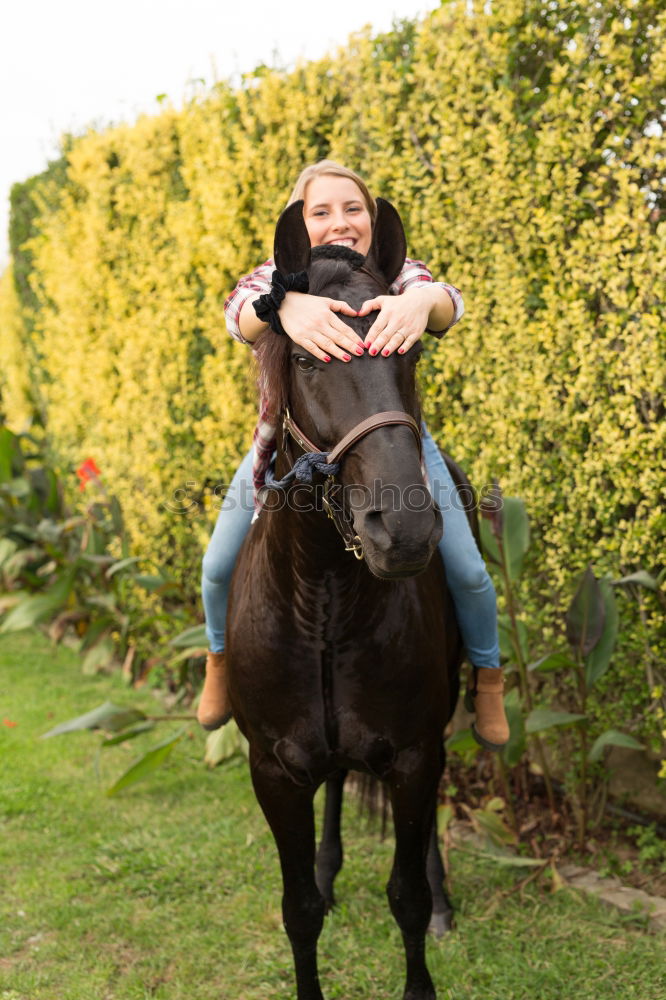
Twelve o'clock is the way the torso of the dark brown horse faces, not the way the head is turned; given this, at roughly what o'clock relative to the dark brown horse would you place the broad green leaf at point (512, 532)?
The broad green leaf is roughly at 7 o'clock from the dark brown horse.

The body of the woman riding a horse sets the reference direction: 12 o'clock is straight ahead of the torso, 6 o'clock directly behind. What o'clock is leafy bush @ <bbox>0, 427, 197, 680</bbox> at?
The leafy bush is roughly at 5 o'clock from the woman riding a horse.

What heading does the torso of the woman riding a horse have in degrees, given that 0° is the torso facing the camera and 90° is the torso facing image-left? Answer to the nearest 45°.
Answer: approximately 0°

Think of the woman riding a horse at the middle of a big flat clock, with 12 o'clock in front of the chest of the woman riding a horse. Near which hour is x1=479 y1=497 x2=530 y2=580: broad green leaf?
The broad green leaf is roughly at 7 o'clock from the woman riding a horse.
